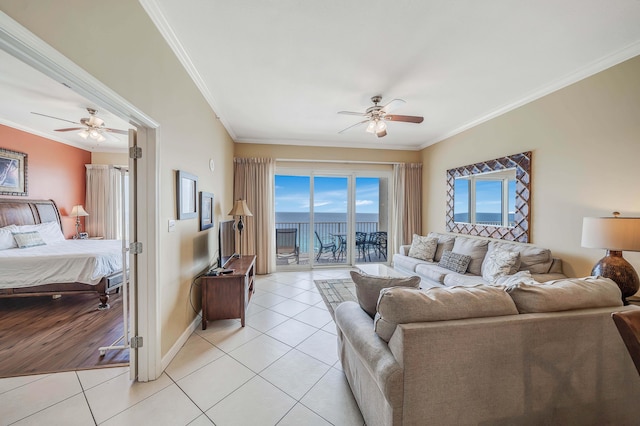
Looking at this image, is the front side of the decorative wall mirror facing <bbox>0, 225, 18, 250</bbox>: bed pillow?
yes

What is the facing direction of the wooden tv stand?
to the viewer's right

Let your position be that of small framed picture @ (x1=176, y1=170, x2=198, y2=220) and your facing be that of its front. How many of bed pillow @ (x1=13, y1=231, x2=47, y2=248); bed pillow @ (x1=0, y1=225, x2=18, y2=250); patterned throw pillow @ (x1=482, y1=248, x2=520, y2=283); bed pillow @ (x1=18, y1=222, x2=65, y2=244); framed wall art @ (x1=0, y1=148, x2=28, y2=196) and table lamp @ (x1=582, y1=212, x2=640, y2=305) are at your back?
4

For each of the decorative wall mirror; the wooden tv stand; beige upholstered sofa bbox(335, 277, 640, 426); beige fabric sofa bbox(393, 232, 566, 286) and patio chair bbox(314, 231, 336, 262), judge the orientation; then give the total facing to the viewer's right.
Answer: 2

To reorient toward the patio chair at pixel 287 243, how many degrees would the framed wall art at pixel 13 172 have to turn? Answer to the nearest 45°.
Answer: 0° — it already faces it

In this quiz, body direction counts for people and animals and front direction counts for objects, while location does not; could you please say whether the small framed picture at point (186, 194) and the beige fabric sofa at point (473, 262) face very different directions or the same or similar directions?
very different directions

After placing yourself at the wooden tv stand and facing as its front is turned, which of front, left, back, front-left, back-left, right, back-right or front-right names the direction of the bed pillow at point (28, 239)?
back-left

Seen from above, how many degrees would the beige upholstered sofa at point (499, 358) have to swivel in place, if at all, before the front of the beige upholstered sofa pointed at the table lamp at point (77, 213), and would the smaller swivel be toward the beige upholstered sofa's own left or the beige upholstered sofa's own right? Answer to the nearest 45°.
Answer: approximately 45° to the beige upholstered sofa's own left

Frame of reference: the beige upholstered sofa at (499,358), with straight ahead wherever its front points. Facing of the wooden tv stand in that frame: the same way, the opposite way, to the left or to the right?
to the right

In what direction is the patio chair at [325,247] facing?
to the viewer's right

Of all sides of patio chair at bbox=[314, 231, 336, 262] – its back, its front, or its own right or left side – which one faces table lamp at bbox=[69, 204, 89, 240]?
back

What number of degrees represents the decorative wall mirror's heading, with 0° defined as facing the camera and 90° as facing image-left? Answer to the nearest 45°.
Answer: approximately 45°

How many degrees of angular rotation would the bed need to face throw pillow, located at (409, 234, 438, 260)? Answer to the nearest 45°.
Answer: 0° — it already faces it

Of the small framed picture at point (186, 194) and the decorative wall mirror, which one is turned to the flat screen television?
the decorative wall mirror

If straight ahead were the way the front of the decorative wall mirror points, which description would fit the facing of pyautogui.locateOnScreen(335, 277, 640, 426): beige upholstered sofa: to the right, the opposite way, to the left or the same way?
to the right
